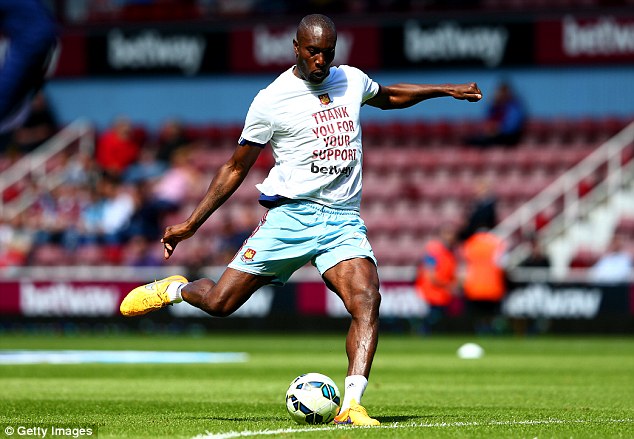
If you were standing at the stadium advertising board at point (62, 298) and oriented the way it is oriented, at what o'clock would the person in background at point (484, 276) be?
The person in background is roughly at 10 o'clock from the stadium advertising board.

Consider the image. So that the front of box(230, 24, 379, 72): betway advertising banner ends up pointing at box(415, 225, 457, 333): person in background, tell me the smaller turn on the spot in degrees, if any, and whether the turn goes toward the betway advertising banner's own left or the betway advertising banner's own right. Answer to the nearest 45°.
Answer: approximately 45° to the betway advertising banner's own left

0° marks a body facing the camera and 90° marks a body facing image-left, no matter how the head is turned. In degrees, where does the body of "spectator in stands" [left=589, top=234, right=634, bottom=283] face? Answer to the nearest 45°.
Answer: approximately 0°

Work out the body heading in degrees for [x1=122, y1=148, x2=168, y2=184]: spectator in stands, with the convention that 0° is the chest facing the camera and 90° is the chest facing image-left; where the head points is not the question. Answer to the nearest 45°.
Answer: approximately 0°

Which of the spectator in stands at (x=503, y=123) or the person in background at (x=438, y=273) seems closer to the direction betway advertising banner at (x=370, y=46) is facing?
the person in background

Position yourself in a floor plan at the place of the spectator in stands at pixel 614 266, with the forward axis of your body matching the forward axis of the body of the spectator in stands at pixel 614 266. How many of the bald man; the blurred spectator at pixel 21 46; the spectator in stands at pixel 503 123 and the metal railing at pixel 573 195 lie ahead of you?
2

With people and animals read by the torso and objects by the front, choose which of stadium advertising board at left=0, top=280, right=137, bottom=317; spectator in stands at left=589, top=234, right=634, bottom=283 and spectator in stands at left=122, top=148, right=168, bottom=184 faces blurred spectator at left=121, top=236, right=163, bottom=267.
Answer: spectator in stands at left=122, top=148, right=168, bottom=184

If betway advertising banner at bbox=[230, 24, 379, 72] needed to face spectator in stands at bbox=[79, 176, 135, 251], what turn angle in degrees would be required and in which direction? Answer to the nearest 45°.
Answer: approximately 90° to its right

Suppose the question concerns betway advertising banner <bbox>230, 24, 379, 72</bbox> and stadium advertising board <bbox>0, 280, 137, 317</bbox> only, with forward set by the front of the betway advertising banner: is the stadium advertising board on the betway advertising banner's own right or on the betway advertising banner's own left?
on the betway advertising banner's own right
